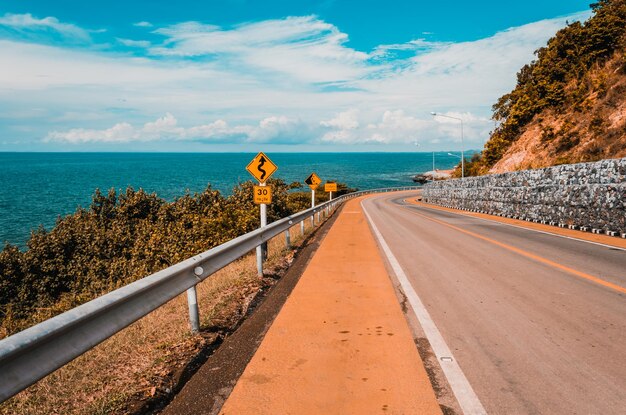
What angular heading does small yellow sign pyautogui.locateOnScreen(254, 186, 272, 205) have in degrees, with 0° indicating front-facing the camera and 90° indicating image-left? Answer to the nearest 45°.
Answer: approximately 0°

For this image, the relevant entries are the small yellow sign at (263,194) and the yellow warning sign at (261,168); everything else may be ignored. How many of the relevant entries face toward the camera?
2

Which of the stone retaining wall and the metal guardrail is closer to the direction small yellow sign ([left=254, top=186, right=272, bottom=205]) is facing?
the metal guardrail

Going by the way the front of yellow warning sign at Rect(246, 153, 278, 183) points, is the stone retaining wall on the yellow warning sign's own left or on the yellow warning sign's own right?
on the yellow warning sign's own left
